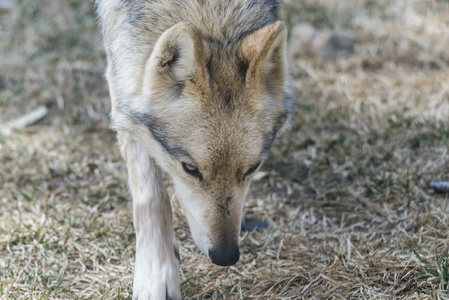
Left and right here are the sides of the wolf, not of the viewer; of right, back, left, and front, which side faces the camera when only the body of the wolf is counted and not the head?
front

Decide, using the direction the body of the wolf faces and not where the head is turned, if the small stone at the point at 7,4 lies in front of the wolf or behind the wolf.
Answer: behind
